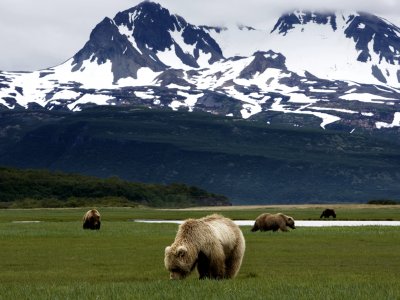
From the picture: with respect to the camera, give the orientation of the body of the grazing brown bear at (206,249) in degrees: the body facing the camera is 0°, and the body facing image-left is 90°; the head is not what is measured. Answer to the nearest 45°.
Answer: approximately 45°
